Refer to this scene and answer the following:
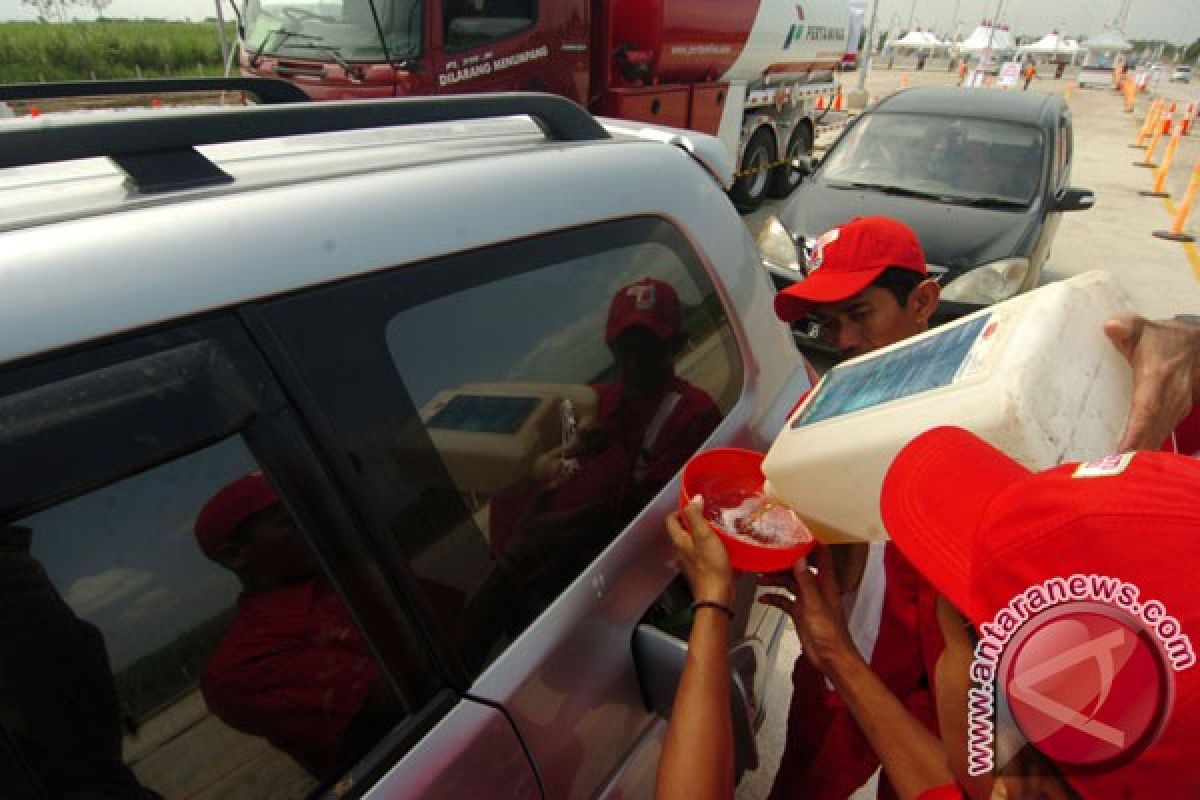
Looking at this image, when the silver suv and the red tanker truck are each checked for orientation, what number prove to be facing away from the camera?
0

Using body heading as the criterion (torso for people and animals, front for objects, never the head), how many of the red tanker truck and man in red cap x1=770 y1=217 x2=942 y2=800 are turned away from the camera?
0

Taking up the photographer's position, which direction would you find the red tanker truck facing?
facing the viewer and to the left of the viewer

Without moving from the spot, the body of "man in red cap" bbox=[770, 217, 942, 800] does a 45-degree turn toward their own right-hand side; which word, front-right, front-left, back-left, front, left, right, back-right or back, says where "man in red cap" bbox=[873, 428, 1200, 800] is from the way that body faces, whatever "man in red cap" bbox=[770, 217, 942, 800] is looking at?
left

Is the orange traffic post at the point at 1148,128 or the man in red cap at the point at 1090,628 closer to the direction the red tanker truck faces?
the man in red cap

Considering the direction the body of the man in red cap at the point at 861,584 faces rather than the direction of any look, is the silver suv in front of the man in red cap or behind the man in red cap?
in front

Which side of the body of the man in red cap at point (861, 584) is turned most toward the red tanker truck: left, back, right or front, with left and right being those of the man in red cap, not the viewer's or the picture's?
right

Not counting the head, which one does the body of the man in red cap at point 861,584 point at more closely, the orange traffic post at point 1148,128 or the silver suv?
the silver suv

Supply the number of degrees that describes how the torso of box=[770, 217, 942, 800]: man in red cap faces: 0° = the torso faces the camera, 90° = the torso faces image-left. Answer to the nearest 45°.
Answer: approximately 45°
